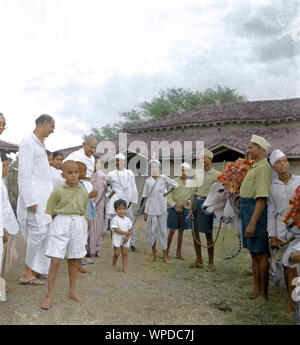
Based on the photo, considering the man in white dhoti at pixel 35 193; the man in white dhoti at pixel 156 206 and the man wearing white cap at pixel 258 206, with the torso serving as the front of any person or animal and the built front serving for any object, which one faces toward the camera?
the man in white dhoti at pixel 156 206

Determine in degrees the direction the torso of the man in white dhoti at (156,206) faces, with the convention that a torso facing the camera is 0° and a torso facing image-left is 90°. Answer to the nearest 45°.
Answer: approximately 0°

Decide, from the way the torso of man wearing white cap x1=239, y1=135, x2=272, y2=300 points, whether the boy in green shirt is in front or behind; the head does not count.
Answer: in front

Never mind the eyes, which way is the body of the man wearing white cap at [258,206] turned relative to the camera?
to the viewer's left

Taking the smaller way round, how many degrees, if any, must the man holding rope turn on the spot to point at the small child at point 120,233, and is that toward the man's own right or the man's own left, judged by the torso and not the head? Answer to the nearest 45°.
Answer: approximately 45° to the man's own right

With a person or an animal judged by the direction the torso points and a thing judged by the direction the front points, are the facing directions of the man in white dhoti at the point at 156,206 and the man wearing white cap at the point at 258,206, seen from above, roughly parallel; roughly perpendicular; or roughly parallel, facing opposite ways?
roughly perpendicular

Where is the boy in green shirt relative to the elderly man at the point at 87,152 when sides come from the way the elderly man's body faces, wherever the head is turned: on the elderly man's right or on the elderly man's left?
on the elderly man's right

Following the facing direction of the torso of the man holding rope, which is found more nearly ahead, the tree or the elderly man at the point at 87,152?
the elderly man

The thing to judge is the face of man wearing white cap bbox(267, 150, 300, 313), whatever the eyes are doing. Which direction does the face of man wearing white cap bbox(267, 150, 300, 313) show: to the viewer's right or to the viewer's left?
to the viewer's left

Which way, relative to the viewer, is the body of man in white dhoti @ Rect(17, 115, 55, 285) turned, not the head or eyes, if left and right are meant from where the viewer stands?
facing to the right of the viewer

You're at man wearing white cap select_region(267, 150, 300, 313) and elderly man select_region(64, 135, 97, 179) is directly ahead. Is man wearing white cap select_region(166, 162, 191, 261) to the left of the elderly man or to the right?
right

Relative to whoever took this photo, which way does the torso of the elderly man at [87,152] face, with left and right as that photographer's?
facing the viewer and to the right of the viewer
